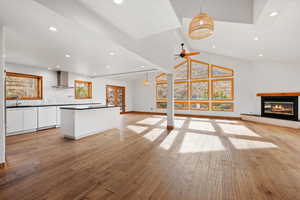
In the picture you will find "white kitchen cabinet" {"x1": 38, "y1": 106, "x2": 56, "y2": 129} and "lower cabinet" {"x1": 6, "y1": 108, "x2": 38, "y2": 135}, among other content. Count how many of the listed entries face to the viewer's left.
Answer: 0

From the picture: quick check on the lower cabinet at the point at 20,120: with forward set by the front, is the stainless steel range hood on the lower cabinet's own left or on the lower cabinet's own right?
on the lower cabinet's own left

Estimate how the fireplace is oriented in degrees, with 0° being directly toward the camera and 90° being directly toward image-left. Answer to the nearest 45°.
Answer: approximately 45°

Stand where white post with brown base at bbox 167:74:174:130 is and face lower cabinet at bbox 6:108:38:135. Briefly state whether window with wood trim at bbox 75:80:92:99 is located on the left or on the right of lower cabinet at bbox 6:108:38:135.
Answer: right

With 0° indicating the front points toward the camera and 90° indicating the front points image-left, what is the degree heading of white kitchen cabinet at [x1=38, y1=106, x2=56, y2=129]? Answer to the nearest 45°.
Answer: approximately 315°

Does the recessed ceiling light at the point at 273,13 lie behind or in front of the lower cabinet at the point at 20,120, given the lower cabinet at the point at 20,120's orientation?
in front

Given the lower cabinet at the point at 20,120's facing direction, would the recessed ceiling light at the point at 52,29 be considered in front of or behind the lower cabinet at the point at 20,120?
in front

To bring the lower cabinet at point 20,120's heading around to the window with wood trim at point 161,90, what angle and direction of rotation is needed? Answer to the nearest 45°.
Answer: approximately 45° to its left

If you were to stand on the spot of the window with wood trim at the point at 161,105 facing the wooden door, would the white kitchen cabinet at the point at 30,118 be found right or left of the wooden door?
left

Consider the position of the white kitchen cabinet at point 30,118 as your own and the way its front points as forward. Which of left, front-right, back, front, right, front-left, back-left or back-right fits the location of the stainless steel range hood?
left

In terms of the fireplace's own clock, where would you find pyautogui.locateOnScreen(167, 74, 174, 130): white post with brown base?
The white post with brown base is roughly at 12 o'clock from the fireplace.

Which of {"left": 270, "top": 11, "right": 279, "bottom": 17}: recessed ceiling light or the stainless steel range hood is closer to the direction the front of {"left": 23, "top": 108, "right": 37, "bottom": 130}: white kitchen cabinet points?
the recessed ceiling light

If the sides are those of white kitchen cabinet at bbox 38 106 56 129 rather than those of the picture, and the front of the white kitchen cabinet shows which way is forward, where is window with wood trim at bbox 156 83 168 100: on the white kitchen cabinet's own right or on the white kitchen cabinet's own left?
on the white kitchen cabinet's own left
